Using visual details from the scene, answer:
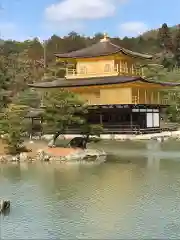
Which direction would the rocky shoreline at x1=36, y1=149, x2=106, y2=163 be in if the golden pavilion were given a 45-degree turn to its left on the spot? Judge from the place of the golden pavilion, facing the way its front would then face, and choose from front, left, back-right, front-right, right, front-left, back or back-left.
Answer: front

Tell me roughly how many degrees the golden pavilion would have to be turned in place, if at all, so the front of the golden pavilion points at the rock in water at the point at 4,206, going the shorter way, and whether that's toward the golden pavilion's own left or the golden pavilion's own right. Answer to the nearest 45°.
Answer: approximately 45° to the golden pavilion's own left

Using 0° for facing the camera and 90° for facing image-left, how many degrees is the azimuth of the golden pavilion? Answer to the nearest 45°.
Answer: approximately 45°
